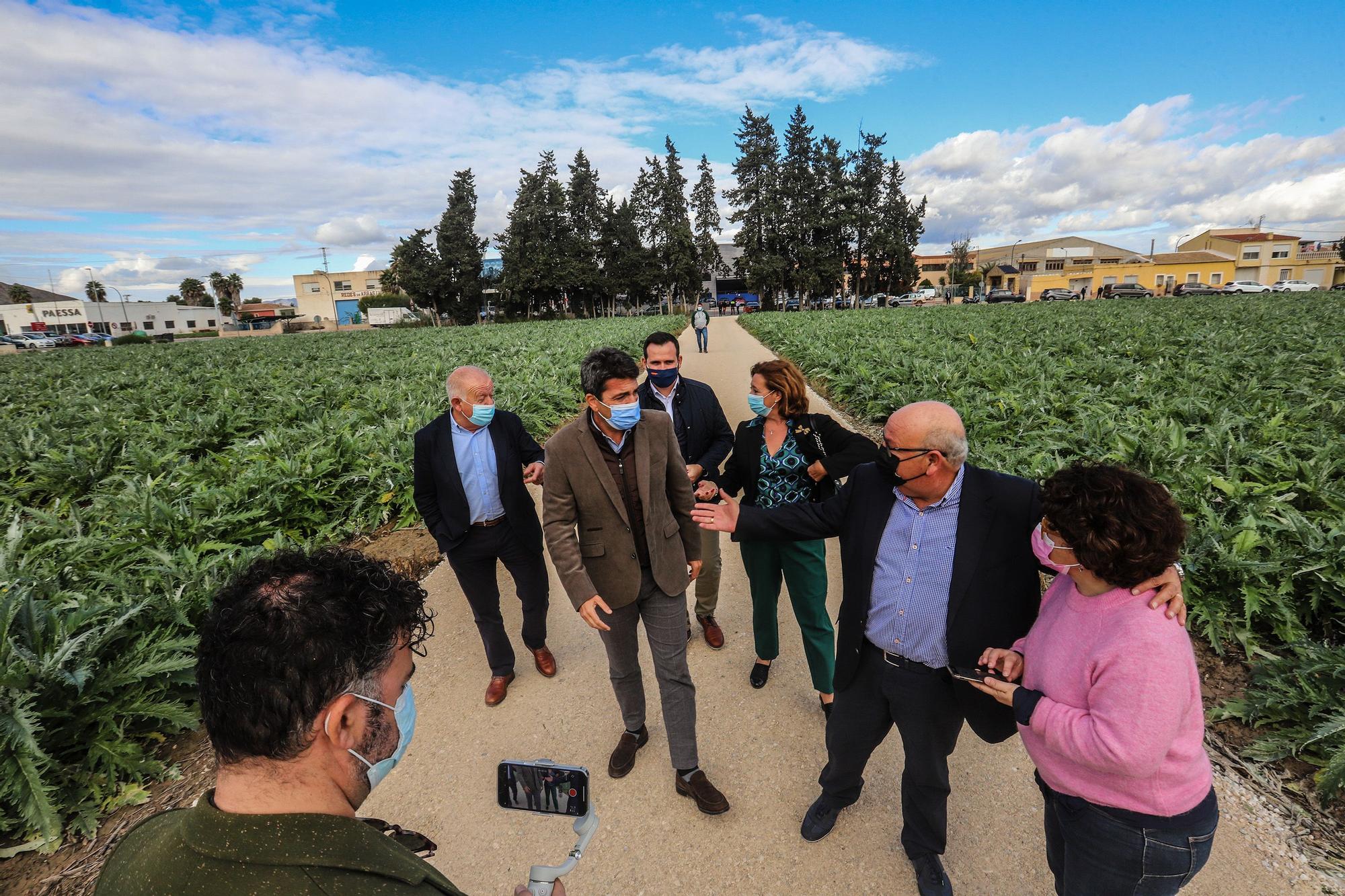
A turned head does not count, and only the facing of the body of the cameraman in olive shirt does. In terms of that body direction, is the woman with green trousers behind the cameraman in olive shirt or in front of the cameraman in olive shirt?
in front

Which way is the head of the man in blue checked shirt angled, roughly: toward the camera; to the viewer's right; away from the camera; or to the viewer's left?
to the viewer's left

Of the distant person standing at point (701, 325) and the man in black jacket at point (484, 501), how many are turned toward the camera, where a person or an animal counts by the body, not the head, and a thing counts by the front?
2

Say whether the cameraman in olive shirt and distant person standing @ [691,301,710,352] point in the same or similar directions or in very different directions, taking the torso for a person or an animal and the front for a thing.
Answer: very different directions

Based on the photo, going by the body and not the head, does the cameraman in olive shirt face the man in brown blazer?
yes

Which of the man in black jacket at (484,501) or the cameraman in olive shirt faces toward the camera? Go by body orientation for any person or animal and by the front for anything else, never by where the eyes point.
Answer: the man in black jacket

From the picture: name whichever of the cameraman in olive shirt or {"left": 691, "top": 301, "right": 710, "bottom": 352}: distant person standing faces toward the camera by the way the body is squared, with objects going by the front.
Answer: the distant person standing

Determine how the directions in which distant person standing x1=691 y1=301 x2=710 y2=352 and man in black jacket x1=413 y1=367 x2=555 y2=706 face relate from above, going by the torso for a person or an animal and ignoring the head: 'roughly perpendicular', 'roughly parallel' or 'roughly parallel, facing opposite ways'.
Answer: roughly parallel

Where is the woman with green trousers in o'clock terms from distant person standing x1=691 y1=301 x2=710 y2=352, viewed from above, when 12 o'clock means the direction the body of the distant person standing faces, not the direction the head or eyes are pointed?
The woman with green trousers is roughly at 12 o'clock from the distant person standing.

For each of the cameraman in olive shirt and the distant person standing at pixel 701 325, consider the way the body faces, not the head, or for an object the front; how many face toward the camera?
1

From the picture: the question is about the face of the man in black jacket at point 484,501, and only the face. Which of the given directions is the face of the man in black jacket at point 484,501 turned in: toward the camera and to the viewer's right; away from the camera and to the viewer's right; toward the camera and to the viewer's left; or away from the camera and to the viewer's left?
toward the camera and to the viewer's right

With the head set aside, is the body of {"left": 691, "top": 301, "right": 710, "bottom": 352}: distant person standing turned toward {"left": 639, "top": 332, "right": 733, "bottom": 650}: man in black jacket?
yes

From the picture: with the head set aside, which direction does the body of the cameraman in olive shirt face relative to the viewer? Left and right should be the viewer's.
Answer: facing away from the viewer and to the right of the viewer

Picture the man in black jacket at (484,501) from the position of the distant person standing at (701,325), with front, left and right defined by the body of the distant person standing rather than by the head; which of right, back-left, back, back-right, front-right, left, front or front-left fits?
front

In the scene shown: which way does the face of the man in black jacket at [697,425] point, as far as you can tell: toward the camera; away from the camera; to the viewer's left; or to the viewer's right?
toward the camera

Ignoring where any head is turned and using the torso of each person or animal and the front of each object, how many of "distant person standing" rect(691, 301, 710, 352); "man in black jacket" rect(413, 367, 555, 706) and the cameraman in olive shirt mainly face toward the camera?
2

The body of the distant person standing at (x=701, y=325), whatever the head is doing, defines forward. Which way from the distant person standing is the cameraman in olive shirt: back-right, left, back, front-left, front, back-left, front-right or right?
front

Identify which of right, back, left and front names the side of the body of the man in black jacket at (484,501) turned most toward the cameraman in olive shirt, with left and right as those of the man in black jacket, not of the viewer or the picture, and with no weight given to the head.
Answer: front

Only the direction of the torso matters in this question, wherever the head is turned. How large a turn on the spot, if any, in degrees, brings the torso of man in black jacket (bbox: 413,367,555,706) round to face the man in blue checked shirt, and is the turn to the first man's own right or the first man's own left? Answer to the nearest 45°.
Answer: approximately 45° to the first man's own left

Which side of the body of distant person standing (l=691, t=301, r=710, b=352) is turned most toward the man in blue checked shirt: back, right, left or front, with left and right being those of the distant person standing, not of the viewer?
front

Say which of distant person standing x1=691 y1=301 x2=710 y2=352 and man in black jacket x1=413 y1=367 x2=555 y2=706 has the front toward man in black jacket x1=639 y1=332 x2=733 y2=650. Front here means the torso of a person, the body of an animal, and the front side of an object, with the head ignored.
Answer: the distant person standing

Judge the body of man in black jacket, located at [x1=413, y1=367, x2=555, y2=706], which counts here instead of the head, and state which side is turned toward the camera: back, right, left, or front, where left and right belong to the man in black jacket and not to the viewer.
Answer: front
